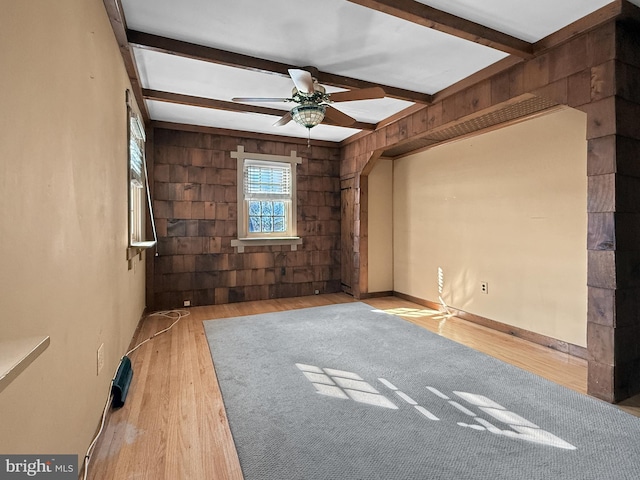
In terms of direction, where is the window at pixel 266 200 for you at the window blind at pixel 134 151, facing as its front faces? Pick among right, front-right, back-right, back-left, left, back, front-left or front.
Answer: front-left

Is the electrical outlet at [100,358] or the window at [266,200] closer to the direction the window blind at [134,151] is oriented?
the window

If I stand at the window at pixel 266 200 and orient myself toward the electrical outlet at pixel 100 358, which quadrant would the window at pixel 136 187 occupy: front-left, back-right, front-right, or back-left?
front-right

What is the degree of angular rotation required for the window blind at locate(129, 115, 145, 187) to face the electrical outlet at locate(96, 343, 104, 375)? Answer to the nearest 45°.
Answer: approximately 90° to its right

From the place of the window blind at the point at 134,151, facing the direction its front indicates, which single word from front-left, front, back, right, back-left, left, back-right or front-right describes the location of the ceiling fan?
front-right

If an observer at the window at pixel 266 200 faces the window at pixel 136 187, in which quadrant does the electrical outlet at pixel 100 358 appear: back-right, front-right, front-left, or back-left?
front-left

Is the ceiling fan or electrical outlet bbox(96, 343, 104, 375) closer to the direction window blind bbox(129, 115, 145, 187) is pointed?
the ceiling fan

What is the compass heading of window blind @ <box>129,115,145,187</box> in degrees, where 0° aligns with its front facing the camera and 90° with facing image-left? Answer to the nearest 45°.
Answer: approximately 270°
